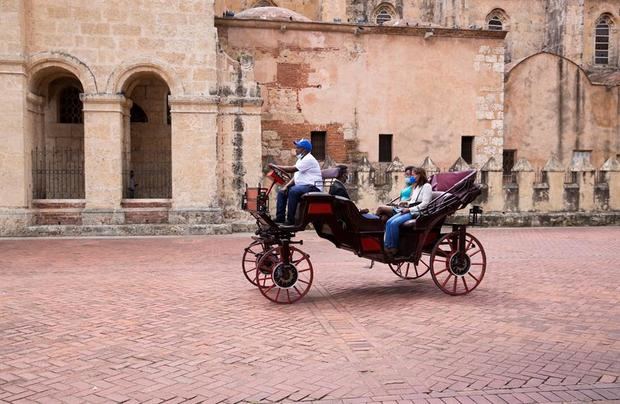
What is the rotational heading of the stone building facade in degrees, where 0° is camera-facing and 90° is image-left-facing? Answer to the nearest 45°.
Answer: approximately 0°

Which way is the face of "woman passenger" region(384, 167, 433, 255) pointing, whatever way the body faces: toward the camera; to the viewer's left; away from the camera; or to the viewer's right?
to the viewer's left

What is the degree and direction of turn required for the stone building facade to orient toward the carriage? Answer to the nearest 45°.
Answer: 0° — it already faces it

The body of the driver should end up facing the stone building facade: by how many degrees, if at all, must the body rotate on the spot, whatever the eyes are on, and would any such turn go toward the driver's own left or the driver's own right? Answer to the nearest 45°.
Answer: approximately 90° to the driver's own right

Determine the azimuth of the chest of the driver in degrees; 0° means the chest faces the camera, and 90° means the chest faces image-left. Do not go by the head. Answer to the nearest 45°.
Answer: approximately 90°

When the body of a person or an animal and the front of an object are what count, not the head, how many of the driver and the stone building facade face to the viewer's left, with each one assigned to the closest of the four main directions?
1

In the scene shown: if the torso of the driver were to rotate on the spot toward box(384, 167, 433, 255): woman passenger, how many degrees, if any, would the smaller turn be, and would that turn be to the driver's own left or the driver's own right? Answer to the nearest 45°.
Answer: approximately 180°

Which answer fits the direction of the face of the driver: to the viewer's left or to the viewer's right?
to the viewer's left

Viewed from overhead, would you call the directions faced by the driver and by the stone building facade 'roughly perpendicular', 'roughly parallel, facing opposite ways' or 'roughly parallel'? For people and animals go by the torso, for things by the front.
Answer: roughly perpendicular

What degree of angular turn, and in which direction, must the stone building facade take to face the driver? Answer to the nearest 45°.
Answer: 0° — it already faces them

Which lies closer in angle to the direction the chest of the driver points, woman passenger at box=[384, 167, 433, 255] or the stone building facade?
the stone building facade
